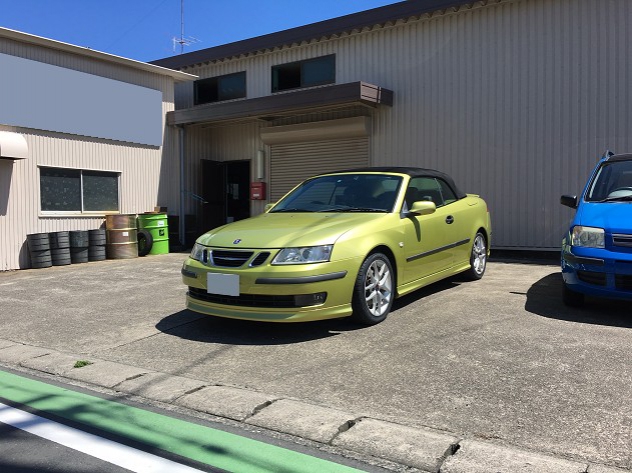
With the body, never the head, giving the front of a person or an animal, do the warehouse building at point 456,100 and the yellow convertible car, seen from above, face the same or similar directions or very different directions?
same or similar directions

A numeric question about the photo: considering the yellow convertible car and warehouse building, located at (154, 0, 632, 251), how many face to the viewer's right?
0

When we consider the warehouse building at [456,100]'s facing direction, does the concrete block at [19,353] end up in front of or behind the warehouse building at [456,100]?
in front

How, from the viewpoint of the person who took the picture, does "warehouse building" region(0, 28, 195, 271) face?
facing the viewer and to the right of the viewer

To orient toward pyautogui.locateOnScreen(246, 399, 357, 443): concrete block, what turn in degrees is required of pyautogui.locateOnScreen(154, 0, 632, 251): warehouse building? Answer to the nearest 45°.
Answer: approximately 45° to its left

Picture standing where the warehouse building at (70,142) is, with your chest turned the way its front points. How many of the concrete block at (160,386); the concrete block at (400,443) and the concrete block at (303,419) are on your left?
0

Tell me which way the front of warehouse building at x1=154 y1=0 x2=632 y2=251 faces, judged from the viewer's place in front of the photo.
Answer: facing the viewer and to the left of the viewer

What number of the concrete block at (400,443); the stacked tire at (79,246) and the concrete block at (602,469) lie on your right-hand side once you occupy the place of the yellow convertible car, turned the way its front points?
1

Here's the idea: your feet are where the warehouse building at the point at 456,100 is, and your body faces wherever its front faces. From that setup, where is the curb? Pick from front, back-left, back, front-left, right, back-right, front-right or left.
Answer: front-left

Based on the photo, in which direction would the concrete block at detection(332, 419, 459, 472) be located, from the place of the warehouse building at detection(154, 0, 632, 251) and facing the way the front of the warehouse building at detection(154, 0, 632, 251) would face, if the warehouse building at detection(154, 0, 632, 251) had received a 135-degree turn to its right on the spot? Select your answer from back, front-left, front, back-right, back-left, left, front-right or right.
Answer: back

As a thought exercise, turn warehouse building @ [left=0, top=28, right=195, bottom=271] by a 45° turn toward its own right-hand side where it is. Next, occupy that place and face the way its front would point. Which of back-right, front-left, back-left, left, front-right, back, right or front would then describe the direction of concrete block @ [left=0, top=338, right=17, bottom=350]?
front

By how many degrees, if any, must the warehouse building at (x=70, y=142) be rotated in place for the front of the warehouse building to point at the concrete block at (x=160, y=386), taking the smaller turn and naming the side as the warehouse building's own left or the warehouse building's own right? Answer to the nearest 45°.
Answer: approximately 45° to the warehouse building's own right

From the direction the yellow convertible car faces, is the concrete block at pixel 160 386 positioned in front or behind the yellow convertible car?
in front
